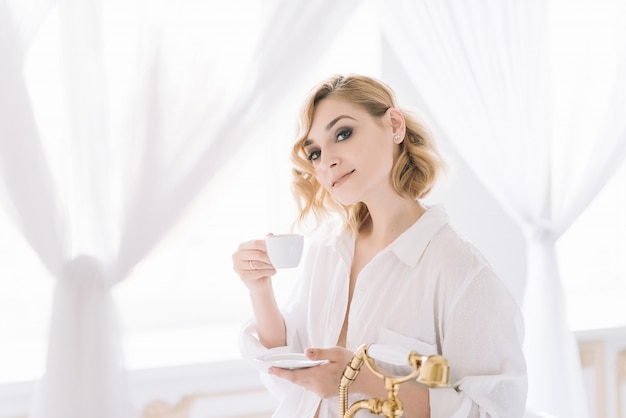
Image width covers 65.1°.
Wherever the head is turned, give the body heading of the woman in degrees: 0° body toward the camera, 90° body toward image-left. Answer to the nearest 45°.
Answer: approximately 45°

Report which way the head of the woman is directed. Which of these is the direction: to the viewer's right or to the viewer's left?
to the viewer's left
